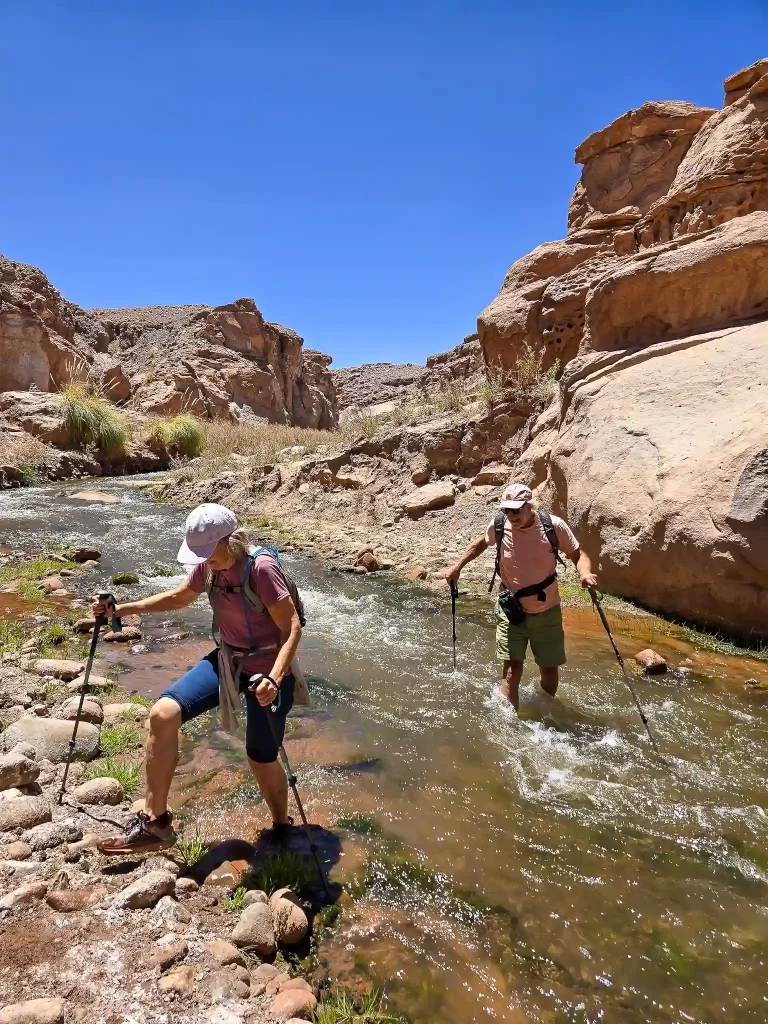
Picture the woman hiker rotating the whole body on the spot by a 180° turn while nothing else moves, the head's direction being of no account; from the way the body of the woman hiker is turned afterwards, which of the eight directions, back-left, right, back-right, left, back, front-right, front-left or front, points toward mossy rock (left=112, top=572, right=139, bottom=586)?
front-left

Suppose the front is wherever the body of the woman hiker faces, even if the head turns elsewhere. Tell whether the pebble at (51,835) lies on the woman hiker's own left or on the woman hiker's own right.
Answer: on the woman hiker's own right

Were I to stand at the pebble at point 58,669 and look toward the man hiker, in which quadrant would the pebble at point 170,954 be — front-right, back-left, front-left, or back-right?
front-right

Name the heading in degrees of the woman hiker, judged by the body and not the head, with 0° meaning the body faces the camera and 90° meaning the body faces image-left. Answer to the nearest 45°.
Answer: approximately 45°

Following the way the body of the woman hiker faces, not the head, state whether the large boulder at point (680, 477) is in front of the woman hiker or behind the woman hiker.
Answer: behind

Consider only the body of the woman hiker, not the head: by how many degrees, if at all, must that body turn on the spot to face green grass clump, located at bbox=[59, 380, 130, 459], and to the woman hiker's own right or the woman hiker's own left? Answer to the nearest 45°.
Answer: approximately 135° to the woman hiker's own right

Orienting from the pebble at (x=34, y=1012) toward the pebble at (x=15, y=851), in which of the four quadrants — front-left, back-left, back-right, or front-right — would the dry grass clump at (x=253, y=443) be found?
front-right

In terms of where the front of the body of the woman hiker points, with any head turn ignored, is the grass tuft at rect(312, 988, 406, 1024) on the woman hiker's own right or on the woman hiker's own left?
on the woman hiker's own left

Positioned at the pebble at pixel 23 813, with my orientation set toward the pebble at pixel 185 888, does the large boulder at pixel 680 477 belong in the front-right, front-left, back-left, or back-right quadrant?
front-left

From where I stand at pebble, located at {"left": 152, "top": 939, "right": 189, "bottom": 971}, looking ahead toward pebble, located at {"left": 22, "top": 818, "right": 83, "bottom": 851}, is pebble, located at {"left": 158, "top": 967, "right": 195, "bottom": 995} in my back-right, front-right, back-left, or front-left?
back-left

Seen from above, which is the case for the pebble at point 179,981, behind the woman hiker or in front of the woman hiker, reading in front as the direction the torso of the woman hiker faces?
in front

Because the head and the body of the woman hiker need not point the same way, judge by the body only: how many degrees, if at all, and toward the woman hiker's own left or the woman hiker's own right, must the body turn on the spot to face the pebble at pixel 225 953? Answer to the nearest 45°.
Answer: approximately 45° to the woman hiker's own left

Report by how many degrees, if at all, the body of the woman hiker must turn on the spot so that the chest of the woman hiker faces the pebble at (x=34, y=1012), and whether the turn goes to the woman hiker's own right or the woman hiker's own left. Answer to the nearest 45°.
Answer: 0° — they already face it

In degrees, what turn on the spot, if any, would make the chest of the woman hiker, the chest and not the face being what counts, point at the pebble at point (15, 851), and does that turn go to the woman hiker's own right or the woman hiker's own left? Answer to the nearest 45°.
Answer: approximately 45° to the woman hiker's own right

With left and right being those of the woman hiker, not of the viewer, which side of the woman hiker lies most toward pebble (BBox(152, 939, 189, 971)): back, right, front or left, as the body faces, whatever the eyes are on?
front
